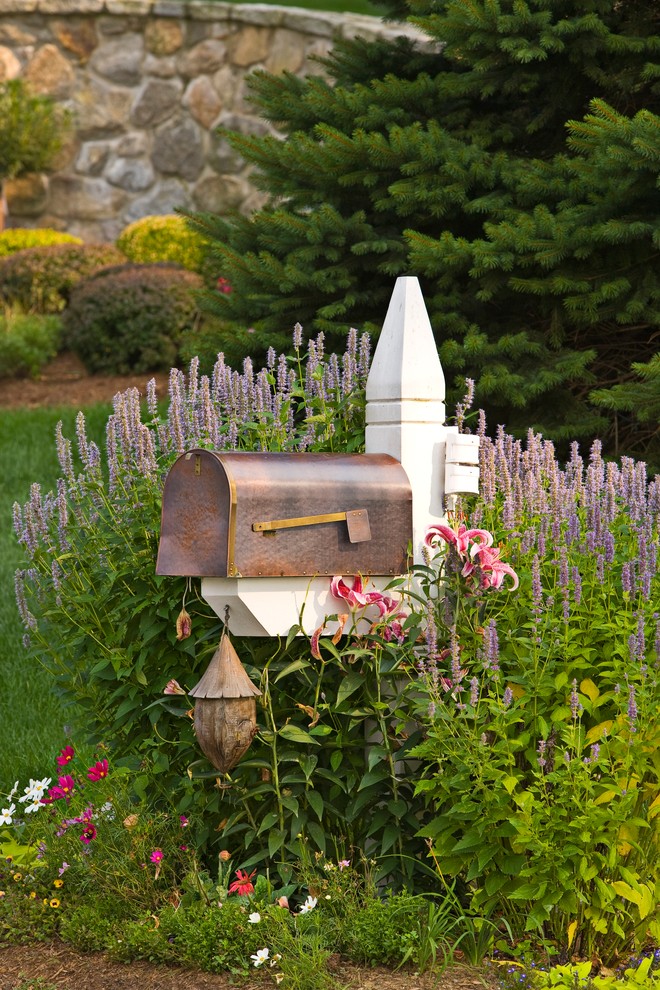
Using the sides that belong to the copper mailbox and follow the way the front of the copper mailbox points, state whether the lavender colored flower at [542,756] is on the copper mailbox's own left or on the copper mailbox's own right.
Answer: on the copper mailbox's own left

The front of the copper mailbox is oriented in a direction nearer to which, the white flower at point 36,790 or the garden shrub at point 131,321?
the white flower

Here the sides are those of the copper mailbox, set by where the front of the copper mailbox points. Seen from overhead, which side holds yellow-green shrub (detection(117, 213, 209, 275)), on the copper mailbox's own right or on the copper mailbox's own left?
on the copper mailbox's own right

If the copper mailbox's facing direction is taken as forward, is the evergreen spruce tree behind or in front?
behind

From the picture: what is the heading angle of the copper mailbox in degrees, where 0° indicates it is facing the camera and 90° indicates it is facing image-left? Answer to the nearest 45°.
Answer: approximately 45°

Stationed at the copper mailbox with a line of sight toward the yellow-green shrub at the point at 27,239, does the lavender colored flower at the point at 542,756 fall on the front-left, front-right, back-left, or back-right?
back-right
